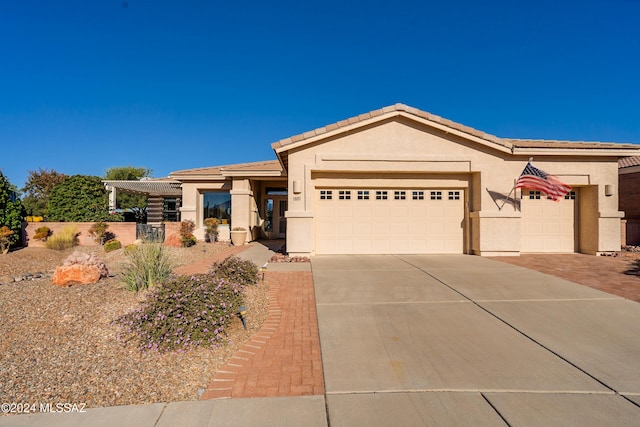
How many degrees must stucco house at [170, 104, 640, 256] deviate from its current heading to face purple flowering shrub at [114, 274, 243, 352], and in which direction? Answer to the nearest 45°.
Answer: approximately 45° to its right

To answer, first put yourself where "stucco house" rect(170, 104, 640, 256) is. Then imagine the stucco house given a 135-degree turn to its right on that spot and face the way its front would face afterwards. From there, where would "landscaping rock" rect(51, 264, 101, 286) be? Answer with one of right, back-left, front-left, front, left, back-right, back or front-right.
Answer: left

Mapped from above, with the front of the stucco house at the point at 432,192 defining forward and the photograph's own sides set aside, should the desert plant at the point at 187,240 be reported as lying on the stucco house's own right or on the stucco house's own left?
on the stucco house's own right

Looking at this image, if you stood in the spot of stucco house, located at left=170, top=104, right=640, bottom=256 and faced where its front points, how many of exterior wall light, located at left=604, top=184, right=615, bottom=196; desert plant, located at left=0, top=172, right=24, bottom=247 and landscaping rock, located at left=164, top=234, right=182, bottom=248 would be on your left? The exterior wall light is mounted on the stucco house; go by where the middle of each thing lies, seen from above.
1

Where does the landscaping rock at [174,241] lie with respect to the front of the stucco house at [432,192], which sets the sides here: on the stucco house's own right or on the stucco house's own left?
on the stucco house's own right

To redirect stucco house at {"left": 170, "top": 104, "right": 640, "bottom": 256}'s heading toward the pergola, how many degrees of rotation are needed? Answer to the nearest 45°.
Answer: approximately 90° to its right

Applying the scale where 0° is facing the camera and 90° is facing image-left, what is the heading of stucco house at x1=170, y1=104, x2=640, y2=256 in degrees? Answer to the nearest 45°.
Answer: approximately 0°

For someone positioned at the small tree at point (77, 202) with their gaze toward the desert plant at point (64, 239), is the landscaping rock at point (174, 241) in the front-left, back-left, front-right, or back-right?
front-left

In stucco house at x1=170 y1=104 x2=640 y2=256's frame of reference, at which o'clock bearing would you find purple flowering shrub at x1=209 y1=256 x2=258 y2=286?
The purple flowering shrub is roughly at 1 o'clock from the stucco house.

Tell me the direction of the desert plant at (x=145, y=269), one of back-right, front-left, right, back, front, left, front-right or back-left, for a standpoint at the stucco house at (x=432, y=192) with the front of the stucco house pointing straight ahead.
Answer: front-right

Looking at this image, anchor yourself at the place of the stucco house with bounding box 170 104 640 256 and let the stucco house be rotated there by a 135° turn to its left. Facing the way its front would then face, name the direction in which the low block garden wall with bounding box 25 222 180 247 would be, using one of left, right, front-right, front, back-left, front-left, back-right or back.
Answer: back-left

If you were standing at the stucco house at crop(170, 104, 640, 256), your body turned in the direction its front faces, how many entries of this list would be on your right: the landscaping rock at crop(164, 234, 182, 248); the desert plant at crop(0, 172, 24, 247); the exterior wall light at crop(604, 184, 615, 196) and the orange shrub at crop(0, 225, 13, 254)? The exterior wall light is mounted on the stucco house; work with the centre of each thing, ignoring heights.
3

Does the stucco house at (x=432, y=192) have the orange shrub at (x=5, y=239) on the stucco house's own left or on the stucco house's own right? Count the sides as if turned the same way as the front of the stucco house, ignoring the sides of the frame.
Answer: on the stucco house's own right

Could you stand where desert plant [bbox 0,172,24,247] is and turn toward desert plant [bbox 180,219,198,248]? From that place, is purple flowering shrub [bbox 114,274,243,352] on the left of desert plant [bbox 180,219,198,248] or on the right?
right

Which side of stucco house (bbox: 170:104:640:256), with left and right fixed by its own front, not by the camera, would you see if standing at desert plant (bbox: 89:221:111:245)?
right

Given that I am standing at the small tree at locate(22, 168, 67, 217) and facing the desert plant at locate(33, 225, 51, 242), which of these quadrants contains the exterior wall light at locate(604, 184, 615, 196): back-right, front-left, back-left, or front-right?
front-left

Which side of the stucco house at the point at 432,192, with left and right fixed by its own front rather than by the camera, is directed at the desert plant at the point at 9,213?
right

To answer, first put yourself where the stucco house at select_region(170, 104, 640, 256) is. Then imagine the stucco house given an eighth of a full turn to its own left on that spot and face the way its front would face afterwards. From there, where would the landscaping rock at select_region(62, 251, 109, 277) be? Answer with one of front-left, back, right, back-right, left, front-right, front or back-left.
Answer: right

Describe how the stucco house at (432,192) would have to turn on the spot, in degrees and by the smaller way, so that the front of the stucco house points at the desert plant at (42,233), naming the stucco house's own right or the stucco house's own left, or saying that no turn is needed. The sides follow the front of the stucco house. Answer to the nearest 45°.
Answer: approximately 90° to the stucco house's own right
